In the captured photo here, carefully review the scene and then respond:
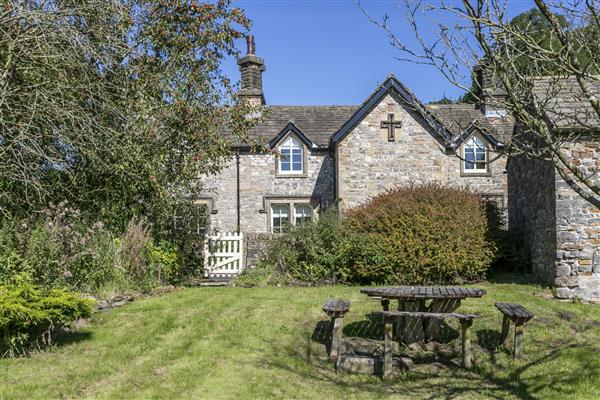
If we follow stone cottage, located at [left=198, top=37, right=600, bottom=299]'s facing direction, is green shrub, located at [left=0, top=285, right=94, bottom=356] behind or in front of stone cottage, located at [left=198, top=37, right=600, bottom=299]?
in front

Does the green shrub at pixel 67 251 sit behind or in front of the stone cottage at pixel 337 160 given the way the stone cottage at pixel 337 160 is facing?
in front

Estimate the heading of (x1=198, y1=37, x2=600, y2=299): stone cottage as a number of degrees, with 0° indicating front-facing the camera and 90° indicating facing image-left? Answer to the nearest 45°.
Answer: approximately 0°

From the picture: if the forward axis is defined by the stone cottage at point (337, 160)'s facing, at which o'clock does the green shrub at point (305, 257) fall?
The green shrub is roughly at 12 o'clock from the stone cottage.

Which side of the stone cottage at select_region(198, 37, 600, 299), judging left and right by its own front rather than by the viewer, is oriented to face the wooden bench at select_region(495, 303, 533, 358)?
front

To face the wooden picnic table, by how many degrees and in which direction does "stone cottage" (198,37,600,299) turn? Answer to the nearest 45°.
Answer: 0° — it already faces it

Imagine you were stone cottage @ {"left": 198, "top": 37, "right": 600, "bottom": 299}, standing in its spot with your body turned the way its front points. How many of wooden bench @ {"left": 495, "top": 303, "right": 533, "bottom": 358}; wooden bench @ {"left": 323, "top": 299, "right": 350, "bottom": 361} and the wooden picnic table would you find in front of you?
3

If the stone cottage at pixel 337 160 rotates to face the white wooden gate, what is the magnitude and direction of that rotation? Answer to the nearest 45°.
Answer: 0° — it already faces it

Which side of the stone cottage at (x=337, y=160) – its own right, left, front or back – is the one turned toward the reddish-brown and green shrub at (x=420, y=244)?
front

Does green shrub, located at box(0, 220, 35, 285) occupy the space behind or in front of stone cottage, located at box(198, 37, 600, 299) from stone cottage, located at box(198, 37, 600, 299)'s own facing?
in front

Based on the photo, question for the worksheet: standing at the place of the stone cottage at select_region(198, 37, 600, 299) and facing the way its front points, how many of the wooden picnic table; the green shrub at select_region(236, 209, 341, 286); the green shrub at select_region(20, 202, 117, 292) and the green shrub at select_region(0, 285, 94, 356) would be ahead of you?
4
